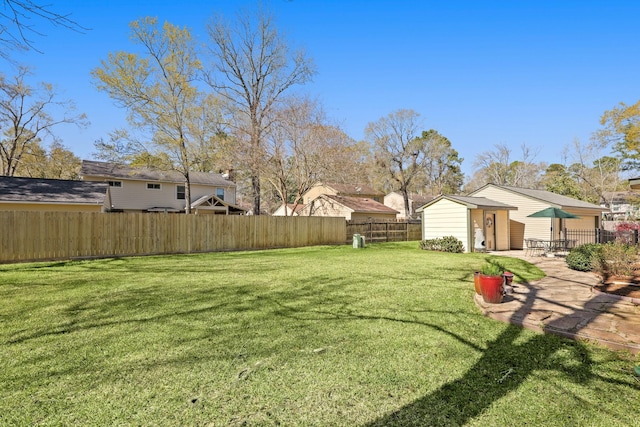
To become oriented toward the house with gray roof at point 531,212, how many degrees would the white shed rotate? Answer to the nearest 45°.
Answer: approximately 90° to its left

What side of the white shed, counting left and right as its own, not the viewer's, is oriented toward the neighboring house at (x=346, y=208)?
back

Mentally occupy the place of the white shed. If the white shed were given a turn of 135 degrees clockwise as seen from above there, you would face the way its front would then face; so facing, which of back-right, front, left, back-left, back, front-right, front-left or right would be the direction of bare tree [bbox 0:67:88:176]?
front

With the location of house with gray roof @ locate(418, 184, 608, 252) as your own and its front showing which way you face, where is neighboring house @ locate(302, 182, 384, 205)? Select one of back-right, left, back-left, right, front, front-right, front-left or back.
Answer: back

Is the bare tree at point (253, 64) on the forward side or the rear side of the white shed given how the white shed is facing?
on the rear side

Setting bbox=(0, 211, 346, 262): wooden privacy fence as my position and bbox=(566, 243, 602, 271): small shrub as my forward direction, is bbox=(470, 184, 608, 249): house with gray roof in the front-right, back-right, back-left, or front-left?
front-left

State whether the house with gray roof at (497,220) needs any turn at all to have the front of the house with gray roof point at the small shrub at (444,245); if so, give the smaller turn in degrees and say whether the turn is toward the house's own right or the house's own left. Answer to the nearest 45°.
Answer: approximately 90° to the house's own right

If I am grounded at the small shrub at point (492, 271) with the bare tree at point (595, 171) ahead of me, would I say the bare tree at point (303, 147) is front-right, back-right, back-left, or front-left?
front-left

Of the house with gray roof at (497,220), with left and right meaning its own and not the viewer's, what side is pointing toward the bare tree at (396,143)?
back

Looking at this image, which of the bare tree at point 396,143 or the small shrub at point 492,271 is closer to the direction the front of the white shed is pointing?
the small shrub
